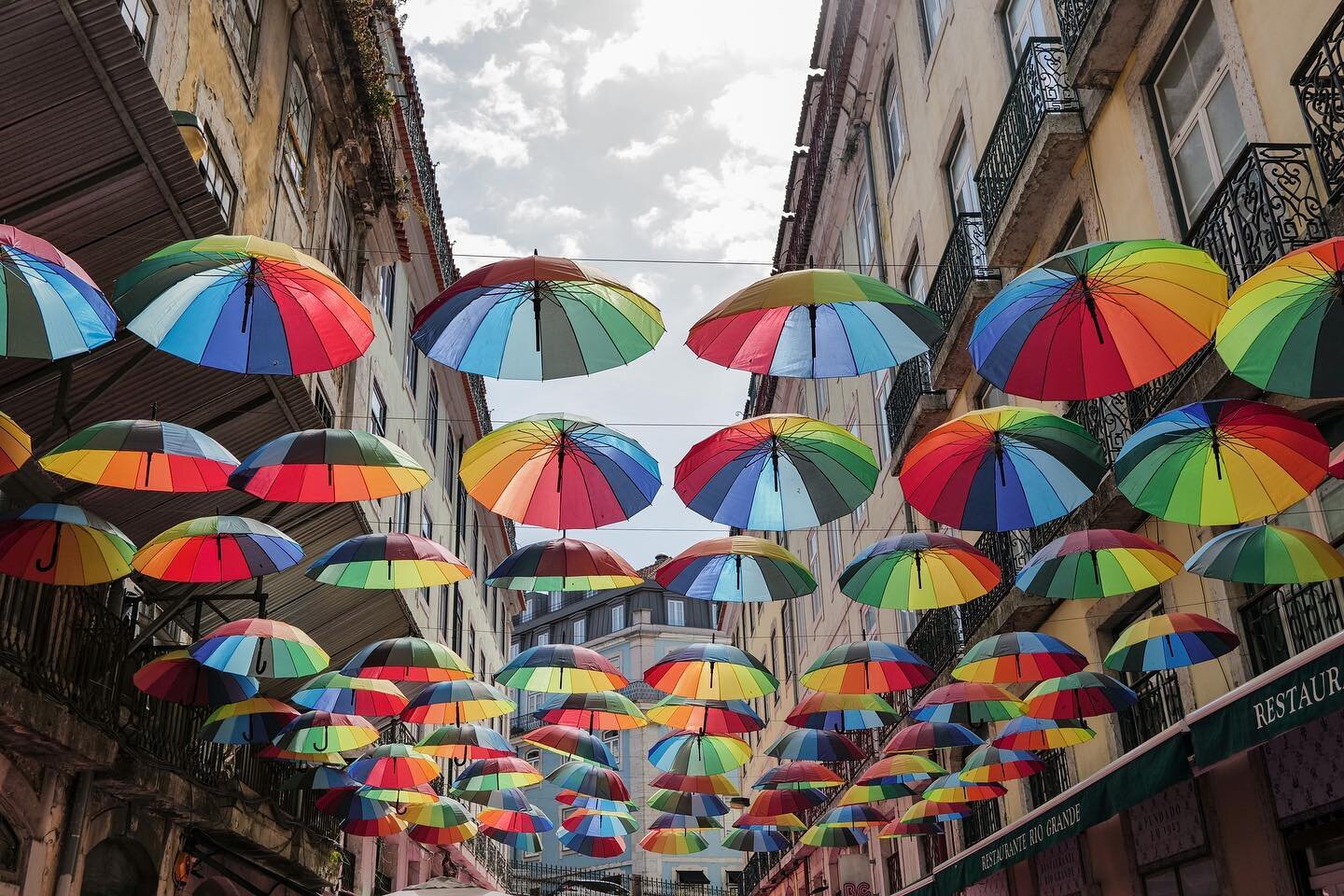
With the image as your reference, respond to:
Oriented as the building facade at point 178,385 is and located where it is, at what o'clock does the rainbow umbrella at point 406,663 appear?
The rainbow umbrella is roughly at 11 o'clock from the building facade.

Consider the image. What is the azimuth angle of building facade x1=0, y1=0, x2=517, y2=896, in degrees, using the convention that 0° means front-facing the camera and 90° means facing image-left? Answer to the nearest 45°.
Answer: approximately 270°

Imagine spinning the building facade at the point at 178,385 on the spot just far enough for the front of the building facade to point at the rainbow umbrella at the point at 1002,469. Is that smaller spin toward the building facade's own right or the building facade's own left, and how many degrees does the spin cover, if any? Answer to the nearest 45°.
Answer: approximately 45° to the building facade's own right

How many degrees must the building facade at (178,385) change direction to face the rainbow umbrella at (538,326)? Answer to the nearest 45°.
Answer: approximately 45° to its right

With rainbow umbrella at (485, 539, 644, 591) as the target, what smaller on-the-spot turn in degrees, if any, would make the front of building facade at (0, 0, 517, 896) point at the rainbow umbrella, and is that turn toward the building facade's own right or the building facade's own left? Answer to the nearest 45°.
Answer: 0° — it already faces it

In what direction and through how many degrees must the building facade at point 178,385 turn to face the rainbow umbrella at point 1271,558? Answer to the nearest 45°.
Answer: approximately 45° to its right
